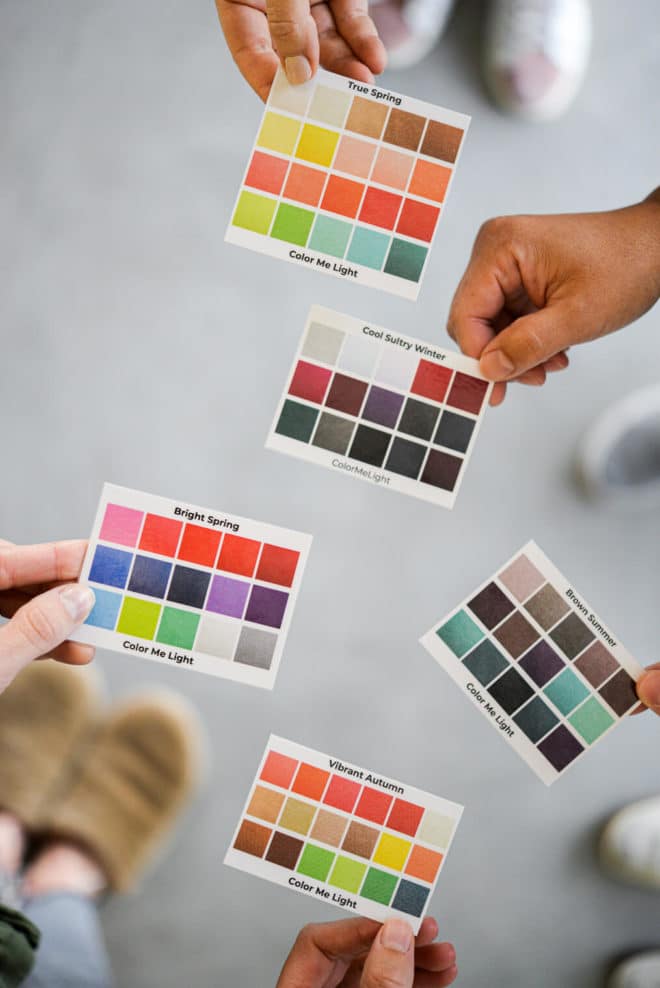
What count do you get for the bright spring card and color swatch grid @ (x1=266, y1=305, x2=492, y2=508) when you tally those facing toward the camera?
2

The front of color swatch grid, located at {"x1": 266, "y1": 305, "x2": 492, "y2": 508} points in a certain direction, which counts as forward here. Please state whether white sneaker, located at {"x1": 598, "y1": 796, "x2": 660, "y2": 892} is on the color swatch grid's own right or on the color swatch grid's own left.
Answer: on the color swatch grid's own left

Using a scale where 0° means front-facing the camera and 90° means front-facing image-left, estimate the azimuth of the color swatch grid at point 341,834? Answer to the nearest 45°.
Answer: approximately 0°

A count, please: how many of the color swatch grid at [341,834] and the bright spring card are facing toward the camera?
2

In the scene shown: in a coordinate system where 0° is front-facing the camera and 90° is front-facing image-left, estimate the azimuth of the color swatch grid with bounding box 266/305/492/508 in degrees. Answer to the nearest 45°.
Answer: approximately 0°
